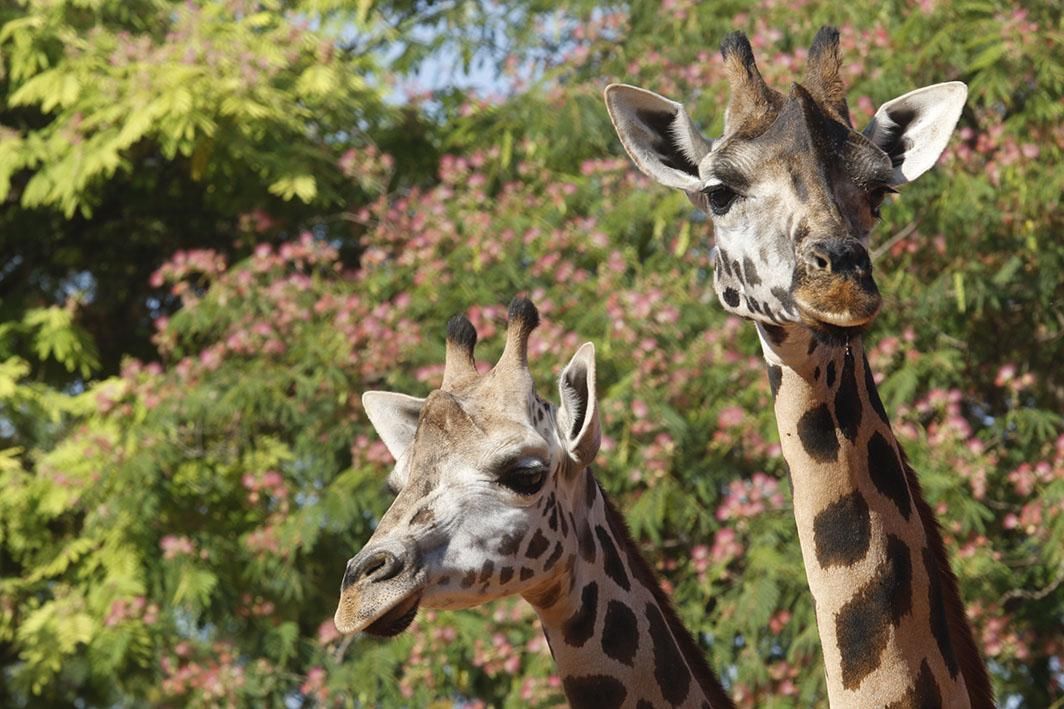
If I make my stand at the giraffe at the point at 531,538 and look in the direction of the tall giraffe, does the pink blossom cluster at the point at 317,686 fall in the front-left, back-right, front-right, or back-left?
back-left

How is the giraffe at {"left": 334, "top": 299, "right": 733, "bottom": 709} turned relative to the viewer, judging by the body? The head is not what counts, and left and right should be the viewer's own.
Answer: facing the viewer and to the left of the viewer

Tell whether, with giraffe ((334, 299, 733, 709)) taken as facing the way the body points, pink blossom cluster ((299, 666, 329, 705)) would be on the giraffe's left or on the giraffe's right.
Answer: on the giraffe's right

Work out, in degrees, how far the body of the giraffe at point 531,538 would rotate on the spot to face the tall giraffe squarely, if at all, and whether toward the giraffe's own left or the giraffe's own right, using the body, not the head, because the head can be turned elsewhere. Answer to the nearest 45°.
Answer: approximately 135° to the giraffe's own left

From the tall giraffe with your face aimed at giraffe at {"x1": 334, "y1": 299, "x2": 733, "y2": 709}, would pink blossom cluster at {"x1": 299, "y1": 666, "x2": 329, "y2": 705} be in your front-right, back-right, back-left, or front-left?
front-right
